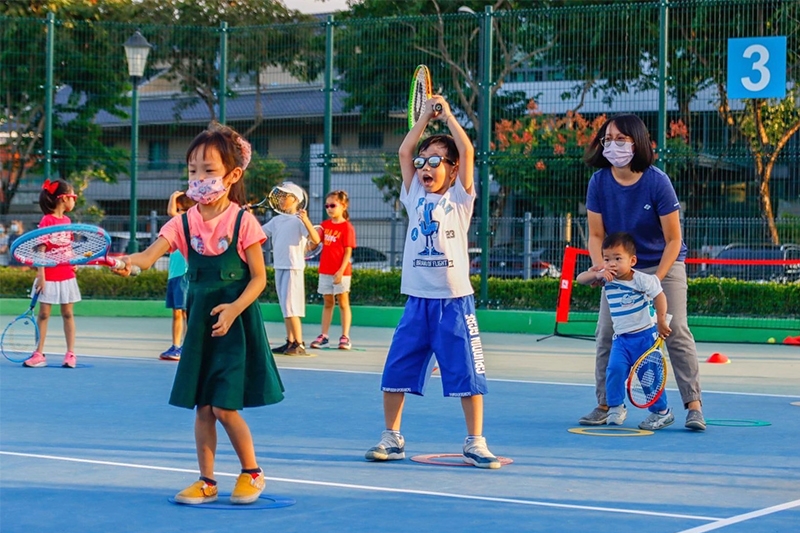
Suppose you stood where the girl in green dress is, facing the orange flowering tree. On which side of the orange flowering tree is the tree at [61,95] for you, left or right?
left

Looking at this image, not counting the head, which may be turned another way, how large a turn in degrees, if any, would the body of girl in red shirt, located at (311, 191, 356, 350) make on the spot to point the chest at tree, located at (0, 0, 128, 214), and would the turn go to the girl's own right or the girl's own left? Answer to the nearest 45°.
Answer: approximately 90° to the girl's own right

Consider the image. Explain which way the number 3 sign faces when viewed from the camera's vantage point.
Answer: facing the viewer

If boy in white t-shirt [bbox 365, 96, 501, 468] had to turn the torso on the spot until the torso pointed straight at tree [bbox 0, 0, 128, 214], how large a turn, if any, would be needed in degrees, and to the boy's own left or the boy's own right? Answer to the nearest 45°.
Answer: approximately 135° to the boy's own right

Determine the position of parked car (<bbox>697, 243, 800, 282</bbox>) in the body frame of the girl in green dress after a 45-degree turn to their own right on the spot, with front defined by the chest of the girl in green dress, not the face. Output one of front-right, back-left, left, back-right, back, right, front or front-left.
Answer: back-right

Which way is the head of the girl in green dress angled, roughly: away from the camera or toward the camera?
toward the camera

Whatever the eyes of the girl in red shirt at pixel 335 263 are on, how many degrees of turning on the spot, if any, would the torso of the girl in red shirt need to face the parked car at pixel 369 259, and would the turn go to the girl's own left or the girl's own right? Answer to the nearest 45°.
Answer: approximately 135° to the girl's own right

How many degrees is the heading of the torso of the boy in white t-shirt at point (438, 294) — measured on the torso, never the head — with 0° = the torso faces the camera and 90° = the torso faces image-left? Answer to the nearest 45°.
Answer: approximately 0°

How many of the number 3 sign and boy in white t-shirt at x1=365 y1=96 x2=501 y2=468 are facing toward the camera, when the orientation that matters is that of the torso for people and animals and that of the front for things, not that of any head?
2

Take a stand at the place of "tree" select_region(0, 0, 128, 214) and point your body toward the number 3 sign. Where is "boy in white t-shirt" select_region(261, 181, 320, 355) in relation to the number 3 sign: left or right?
right

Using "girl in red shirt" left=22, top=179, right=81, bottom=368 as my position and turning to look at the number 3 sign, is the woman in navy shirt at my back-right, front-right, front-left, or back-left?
front-right

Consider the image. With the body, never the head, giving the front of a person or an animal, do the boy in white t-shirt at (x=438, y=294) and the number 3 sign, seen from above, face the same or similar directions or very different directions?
same or similar directions

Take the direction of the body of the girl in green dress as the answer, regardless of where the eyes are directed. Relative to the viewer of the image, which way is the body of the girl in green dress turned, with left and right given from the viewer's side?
facing the viewer and to the left of the viewer
